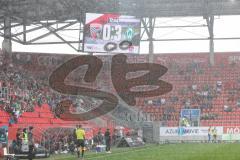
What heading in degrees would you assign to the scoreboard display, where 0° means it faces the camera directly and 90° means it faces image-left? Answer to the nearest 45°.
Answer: approximately 0°
